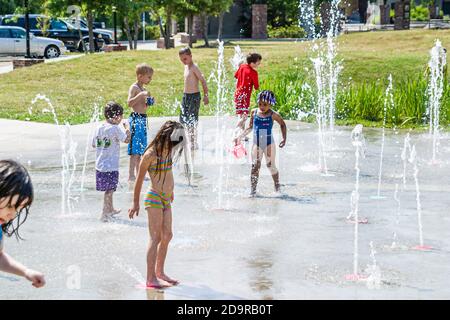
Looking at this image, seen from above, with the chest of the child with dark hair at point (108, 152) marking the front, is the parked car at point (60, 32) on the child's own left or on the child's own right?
on the child's own left

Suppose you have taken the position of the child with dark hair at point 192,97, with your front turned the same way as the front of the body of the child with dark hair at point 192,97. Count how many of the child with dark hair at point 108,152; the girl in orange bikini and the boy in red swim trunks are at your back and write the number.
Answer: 1

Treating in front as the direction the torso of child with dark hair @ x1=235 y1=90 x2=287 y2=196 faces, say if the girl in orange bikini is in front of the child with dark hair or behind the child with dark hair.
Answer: in front

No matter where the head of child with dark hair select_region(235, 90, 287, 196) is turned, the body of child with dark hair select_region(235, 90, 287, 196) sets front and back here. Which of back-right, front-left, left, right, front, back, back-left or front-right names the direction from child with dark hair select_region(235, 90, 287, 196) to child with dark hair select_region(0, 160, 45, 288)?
front

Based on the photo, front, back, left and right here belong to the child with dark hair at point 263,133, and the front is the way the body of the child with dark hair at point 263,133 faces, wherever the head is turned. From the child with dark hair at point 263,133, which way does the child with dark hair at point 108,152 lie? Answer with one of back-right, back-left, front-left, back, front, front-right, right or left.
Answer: front-right

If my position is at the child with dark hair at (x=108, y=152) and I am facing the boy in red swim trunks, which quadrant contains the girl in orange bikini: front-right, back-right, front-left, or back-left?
back-right

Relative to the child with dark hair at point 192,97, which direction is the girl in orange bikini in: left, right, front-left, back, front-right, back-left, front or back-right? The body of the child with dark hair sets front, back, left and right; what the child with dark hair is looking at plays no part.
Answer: front-left

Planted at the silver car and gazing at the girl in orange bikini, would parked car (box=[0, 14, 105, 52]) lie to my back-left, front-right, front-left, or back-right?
back-left

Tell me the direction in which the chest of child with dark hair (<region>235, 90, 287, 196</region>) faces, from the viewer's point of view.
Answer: toward the camera

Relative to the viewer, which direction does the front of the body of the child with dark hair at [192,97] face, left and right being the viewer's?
facing the viewer and to the left of the viewer
